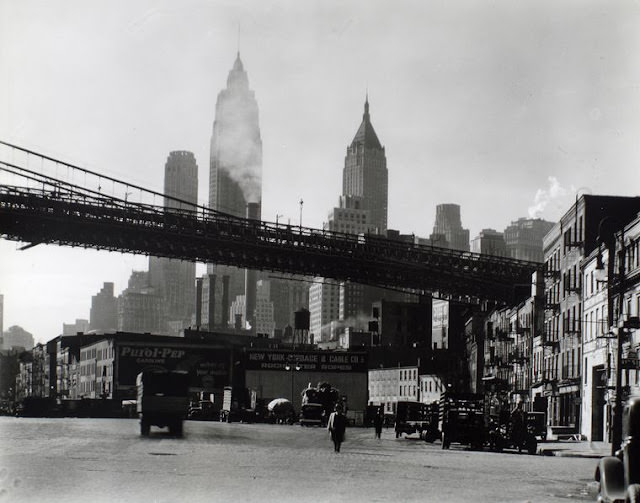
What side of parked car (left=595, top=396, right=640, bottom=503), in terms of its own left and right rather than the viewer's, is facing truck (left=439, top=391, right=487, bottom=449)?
front

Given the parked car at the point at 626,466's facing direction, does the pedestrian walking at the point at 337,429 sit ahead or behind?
ahead

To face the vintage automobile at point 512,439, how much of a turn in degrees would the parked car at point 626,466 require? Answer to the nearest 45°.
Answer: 0° — it already faces it

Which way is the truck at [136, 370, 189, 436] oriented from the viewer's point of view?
away from the camera

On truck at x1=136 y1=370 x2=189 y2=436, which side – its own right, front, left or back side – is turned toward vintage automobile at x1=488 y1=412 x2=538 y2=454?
right
